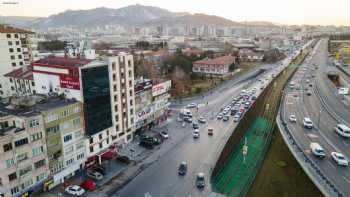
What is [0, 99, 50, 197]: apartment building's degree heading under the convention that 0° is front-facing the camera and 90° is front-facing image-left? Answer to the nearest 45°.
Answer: approximately 315°

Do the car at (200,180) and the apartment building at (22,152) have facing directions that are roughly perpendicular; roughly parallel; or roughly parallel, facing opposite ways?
roughly perpendicular

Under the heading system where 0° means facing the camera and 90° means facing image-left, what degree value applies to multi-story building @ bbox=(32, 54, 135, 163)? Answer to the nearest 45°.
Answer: approximately 315°
